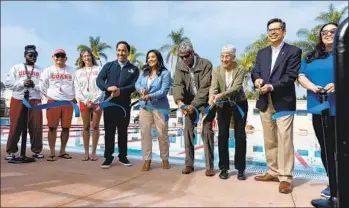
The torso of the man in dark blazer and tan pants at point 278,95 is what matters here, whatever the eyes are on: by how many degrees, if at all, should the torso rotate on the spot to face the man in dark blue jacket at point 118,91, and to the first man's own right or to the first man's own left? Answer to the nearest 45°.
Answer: approximately 45° to the first man's own right

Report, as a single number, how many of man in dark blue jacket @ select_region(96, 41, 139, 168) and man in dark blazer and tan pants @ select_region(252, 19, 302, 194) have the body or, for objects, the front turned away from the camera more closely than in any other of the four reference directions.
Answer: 0

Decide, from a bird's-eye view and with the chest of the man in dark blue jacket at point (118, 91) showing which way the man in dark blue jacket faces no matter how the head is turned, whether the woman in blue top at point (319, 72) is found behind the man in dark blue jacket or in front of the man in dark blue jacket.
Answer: in front

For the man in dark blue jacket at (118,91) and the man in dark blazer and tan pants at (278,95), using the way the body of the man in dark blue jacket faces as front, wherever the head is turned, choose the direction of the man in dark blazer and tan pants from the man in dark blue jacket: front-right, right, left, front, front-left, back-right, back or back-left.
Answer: front-left

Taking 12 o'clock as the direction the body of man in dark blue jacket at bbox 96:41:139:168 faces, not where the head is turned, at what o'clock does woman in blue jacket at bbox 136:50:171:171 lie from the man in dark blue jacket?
The woman in blue jacket is roughly at 10 o'clock from the man in dark blue jacket.

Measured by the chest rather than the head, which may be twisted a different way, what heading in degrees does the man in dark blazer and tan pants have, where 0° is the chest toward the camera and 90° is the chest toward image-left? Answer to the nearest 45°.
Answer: approximately 45°

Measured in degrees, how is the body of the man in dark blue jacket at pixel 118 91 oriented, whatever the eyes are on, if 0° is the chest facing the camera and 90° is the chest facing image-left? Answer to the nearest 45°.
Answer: approximately 0°
